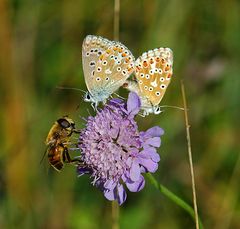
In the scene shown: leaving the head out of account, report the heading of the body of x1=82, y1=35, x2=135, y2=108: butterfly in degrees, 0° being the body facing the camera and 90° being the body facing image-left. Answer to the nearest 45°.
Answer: approximately 90°

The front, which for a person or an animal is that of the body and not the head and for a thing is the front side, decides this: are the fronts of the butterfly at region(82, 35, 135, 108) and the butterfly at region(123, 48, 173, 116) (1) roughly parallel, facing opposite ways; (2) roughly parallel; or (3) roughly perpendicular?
roughly parallel, facing opposite ways

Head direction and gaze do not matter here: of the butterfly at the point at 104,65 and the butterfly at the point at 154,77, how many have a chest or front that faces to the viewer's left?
1

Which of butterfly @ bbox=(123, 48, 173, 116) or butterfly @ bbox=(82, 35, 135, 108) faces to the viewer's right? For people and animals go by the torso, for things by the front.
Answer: butterfly @ bbox=(123, 48, 173, 116)

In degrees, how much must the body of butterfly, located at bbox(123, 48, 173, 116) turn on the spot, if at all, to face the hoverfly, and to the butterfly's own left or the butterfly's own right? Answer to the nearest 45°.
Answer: approximately 180°

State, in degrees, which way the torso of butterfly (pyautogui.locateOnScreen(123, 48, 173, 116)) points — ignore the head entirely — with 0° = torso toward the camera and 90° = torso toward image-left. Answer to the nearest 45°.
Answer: approximately 270°
